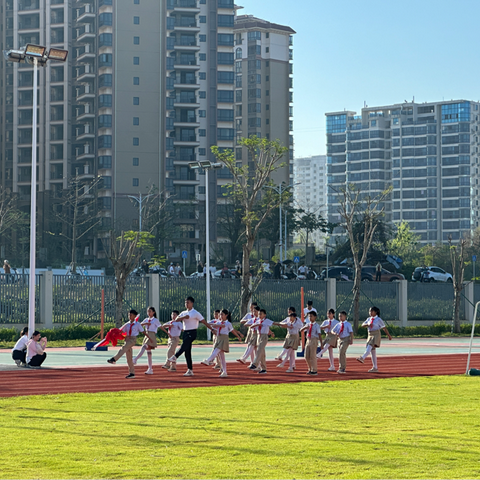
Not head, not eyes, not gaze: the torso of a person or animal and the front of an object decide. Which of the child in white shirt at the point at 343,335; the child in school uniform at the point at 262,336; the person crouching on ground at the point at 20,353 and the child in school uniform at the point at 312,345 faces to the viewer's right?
the person crouching on ground

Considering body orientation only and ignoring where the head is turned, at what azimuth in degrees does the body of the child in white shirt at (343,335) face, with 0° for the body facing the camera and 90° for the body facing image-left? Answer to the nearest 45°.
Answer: approximately 45°

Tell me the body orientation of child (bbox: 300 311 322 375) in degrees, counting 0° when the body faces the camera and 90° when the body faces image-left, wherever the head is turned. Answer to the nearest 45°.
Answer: approximately 45°

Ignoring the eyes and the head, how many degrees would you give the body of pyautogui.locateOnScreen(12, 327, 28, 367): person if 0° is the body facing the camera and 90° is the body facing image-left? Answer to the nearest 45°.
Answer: approximately 270°

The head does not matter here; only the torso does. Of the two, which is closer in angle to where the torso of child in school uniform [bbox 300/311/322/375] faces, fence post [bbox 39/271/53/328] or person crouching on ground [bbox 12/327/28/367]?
the person crouching on ground

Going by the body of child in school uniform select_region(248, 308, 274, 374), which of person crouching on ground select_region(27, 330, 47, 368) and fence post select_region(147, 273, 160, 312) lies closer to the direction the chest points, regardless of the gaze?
the person crouching on ground

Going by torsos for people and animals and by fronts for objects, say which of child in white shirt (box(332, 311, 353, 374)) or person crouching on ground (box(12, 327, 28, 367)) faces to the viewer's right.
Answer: the person crouching on ground

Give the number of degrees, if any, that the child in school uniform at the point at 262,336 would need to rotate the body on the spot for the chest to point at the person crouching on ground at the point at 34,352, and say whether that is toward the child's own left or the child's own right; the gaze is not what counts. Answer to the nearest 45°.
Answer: approximately 45° to the child's own right

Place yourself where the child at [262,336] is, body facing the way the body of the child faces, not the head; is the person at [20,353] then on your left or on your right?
on your right
